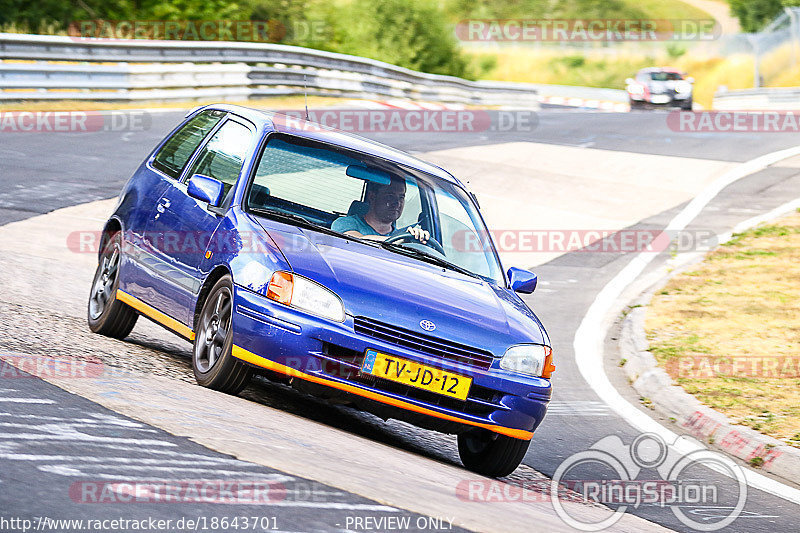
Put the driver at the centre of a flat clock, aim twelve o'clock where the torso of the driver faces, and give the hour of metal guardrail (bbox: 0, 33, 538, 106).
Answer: The metal guardrail is roughly at 7 o'clock from the driver.

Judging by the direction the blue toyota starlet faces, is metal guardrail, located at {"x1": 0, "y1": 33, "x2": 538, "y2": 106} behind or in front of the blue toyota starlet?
behind

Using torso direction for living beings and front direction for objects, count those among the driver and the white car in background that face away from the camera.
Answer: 0

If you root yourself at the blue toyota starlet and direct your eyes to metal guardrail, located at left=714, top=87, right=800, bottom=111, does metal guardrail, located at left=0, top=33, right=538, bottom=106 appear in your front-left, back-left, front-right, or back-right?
front-left

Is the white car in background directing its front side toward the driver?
yes

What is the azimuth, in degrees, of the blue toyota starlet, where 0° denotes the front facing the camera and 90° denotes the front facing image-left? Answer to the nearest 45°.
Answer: approximately 315°

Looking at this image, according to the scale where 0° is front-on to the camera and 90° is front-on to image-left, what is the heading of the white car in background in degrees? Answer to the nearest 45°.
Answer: approximately 0°

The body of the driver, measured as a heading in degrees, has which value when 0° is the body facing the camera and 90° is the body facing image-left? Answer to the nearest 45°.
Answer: approximately 315°

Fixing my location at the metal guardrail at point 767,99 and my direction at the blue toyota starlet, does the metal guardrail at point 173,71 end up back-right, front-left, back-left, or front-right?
front-right

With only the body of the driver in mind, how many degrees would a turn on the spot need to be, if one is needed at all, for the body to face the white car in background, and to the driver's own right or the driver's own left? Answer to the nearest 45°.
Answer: approximately 135° to the driver's own left

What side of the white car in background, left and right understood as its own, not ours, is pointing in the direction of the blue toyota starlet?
front

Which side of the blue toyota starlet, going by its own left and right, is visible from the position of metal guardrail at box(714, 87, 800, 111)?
left

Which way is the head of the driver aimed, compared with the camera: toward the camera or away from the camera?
toward the camera

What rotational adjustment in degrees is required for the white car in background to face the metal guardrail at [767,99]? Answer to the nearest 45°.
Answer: approximately 90° to its left
